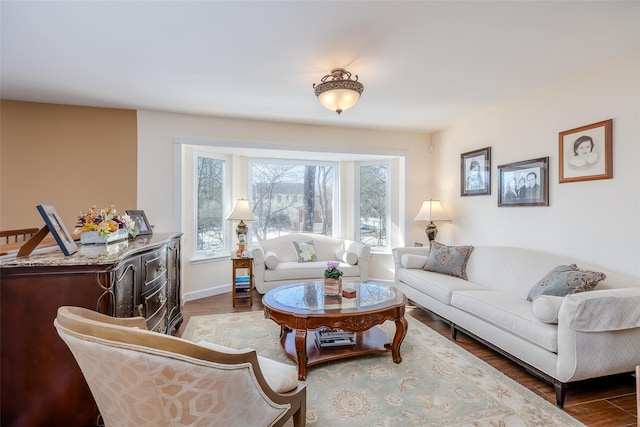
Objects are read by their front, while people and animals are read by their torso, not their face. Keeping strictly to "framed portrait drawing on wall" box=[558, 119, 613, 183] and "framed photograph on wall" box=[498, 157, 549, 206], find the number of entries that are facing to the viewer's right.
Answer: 0

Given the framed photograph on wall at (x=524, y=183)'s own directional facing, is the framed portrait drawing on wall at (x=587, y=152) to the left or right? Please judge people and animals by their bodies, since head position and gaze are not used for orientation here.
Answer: on its left

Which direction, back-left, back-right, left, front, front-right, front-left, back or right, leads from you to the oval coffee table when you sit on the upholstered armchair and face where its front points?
front

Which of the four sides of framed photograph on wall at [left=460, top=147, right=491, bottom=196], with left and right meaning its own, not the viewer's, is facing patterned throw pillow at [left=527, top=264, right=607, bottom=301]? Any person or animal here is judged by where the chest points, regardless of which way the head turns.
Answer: left

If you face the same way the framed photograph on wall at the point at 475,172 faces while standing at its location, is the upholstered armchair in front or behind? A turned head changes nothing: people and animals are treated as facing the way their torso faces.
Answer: in front

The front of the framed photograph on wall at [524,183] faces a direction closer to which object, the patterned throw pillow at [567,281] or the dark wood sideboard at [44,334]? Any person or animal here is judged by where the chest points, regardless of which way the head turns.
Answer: the dark wood sideboard

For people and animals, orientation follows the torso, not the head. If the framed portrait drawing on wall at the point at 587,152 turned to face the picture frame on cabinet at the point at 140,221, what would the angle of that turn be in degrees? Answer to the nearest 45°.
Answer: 0° — it already faces it

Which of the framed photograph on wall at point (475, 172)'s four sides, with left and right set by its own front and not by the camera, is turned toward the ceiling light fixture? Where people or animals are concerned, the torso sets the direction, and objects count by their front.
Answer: front

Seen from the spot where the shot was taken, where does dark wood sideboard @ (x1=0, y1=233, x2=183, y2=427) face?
facing the viewer and to the right of the viewer

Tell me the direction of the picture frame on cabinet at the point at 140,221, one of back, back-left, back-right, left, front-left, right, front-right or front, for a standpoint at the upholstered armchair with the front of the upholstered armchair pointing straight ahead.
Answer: front-left

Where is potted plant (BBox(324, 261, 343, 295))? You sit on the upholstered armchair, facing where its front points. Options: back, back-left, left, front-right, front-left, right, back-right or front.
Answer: front

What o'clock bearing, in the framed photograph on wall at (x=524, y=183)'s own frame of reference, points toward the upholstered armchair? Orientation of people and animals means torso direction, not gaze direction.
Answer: The upholstered armchair is roughly at 11 o'clock from the framed photograph on wall.

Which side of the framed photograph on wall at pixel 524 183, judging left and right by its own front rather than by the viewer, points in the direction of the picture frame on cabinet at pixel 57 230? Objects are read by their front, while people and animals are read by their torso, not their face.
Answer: front

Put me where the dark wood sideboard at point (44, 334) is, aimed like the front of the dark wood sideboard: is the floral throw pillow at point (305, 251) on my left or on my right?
on my left

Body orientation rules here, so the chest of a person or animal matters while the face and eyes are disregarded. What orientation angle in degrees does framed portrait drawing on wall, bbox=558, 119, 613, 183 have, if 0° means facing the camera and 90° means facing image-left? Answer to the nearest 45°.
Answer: approximately 45°

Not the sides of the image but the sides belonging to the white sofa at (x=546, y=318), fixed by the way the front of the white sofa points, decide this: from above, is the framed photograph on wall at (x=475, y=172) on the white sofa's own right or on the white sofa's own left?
on the white sofa's own right

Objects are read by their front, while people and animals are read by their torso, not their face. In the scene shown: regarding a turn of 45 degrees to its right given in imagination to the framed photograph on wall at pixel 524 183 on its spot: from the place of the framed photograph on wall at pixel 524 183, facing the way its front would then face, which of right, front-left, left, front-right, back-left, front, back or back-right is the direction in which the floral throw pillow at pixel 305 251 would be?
front

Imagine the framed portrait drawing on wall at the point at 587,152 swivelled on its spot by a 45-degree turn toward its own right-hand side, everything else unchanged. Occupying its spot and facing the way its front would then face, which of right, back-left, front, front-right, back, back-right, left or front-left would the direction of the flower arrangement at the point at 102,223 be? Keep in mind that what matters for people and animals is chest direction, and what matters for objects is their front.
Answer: front-left

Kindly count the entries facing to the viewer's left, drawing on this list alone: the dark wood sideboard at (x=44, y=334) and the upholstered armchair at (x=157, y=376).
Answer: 0

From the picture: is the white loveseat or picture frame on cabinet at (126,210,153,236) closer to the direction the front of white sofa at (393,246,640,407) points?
the picture frame on cabinet
